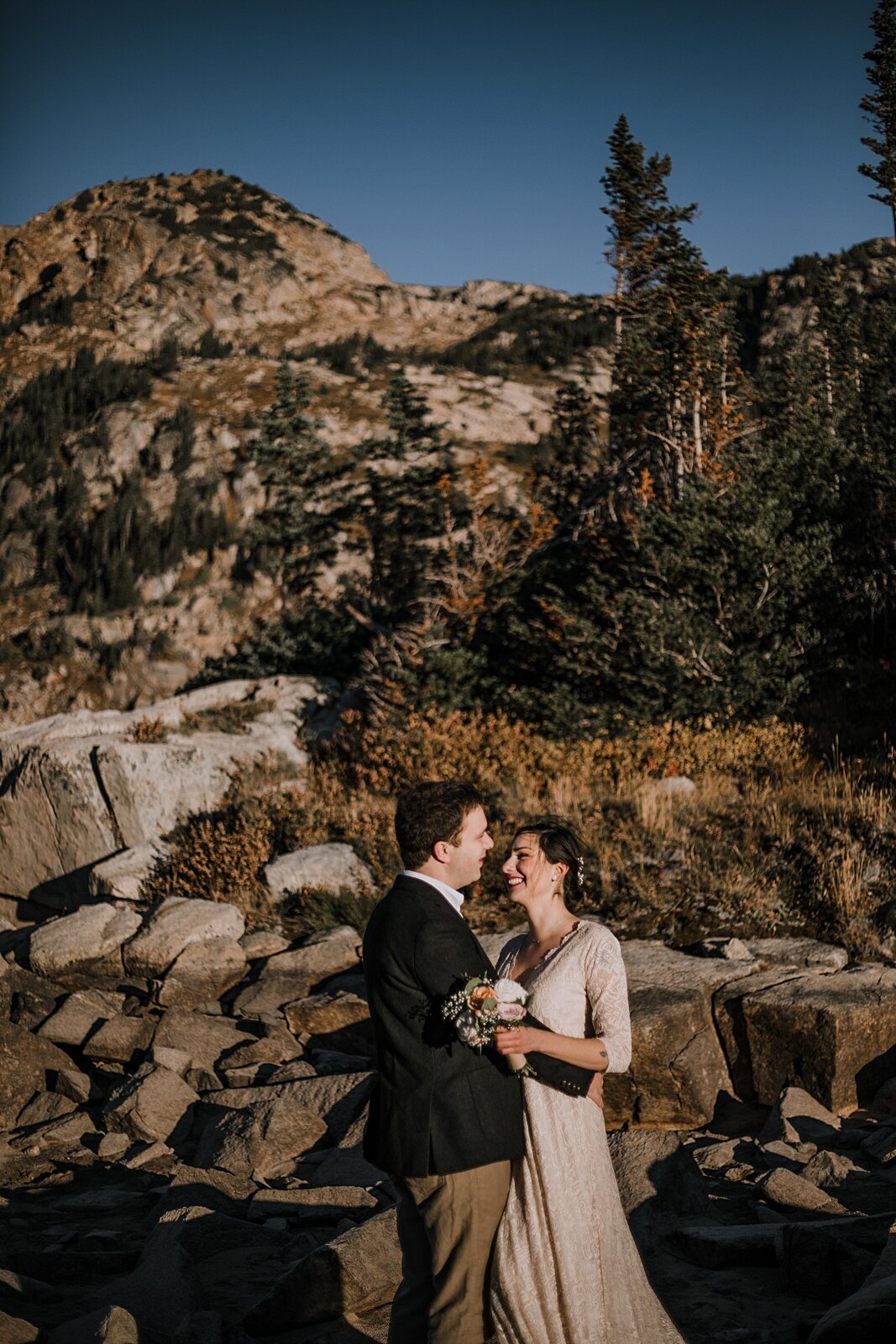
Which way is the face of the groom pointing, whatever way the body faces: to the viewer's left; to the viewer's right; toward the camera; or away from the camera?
to the viewer's right

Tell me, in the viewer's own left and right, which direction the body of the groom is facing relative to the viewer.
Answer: facing to the right of the viewer

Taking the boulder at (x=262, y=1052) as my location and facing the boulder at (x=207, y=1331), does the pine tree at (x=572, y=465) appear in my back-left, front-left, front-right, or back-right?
back-left

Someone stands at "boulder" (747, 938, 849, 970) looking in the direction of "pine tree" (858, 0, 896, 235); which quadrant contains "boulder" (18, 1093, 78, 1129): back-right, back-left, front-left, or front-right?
back-left

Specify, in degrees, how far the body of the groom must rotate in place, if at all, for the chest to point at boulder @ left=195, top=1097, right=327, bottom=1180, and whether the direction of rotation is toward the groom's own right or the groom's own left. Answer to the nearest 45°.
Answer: approximately 90° to the groom's own left

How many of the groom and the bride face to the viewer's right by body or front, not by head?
1

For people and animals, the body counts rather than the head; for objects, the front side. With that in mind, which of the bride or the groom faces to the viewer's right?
the groom

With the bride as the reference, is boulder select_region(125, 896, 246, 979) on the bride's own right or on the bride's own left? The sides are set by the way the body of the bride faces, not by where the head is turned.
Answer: on the bride's own right

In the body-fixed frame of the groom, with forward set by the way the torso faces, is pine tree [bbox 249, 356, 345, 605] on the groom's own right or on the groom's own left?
on the groom's own left
